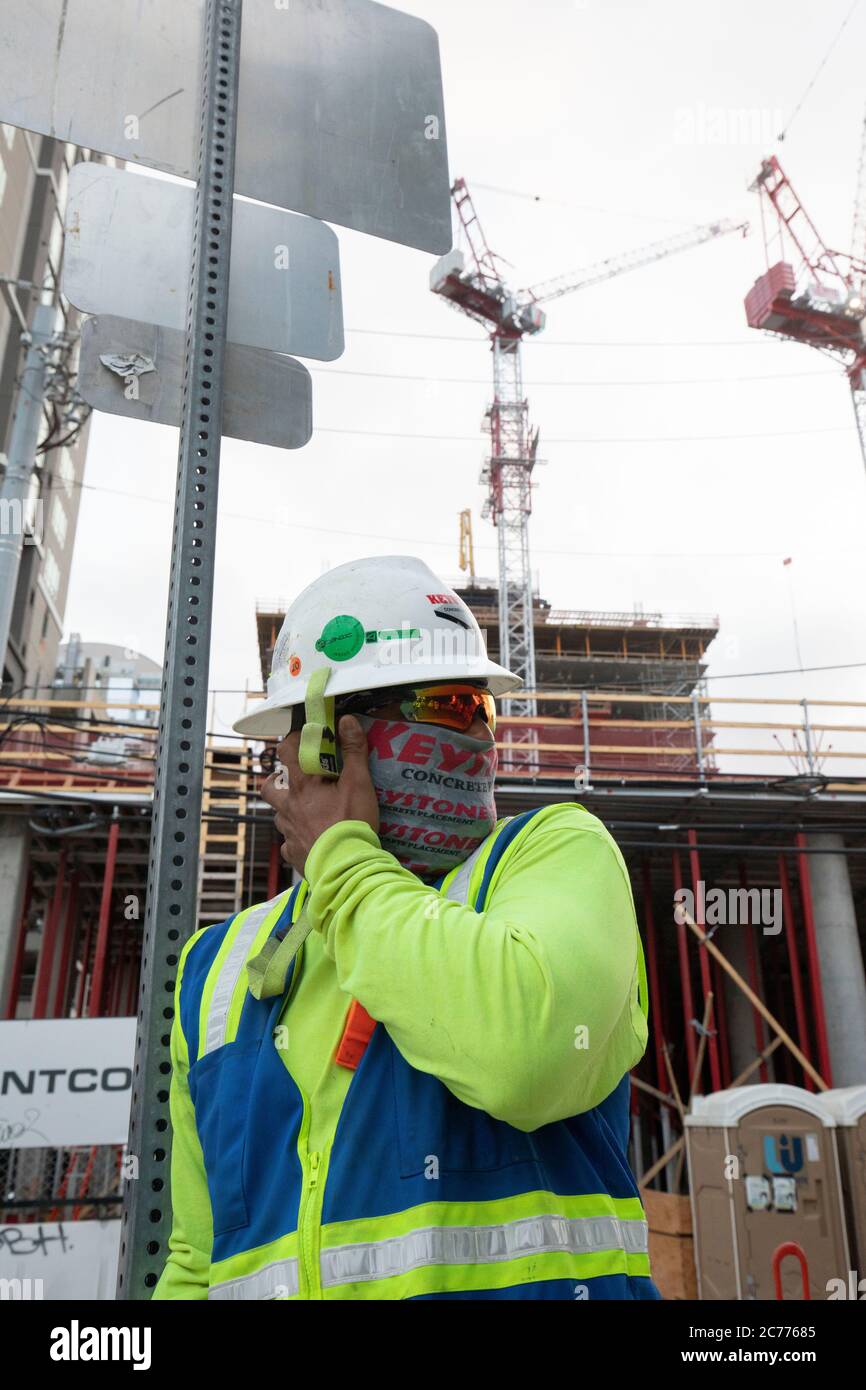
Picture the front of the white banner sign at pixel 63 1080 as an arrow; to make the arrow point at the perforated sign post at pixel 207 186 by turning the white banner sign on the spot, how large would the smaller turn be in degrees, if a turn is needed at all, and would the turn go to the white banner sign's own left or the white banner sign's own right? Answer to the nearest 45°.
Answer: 0° — it already faces it

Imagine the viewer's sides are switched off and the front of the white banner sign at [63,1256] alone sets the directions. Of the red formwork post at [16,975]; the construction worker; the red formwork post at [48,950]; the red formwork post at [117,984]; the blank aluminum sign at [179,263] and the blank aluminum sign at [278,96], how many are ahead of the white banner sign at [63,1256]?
3

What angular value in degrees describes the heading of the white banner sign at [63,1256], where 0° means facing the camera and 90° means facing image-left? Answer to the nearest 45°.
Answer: approximately 0°

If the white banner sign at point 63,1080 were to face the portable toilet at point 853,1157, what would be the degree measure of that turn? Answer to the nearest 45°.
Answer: approximately 90° to its left

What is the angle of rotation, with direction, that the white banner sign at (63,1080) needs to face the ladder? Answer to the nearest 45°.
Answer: approximately 180°

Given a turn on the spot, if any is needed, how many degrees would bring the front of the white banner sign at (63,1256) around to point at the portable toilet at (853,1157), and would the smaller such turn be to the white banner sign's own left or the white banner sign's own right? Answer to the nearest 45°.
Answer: approximately 90° to the white banner sign's own left

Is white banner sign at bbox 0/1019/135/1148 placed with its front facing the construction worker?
yes

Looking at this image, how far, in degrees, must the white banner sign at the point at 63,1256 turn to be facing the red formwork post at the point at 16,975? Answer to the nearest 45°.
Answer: approximately 180°

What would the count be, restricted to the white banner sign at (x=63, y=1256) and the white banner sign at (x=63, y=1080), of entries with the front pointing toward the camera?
2
